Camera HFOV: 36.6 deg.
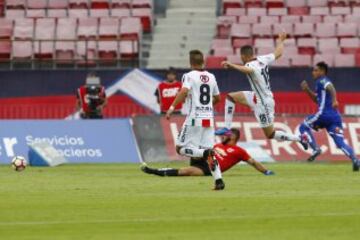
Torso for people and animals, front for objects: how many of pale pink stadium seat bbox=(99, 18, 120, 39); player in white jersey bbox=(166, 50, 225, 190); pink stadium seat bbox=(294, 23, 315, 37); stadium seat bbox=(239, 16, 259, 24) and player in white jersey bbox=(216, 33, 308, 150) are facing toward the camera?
3

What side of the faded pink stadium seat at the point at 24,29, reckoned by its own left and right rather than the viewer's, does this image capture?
front

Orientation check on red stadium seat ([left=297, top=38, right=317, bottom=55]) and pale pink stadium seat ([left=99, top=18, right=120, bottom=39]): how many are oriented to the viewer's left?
0

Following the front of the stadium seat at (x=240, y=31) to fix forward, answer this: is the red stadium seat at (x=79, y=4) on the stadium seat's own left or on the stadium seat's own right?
on the stadium seat's own right

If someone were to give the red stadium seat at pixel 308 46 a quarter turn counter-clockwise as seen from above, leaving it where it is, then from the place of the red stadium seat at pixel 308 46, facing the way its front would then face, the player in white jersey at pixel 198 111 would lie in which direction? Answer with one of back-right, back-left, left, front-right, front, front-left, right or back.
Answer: right

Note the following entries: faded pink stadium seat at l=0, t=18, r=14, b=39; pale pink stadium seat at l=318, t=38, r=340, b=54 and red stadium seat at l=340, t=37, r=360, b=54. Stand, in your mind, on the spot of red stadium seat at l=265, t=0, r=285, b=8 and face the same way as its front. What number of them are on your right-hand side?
1

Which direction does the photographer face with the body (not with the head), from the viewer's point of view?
toward the camera

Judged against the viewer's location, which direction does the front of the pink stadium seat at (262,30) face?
facing the viewer

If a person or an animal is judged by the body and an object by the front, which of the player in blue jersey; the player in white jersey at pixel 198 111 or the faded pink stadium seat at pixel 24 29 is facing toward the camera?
the faded pink stadium seat

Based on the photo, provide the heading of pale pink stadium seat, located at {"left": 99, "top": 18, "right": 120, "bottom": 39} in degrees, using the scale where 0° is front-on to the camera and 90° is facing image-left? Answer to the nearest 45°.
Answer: approximately 0°

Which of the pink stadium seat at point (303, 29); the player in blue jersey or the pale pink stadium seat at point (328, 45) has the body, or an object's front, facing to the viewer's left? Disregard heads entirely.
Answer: the player in blue jersey

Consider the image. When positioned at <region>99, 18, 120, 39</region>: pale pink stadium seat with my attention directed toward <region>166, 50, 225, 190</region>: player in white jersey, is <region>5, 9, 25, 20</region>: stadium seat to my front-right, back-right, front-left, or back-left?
back-right

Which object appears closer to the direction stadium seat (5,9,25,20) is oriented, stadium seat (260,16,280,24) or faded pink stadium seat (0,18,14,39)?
the faded pink stadium seat
